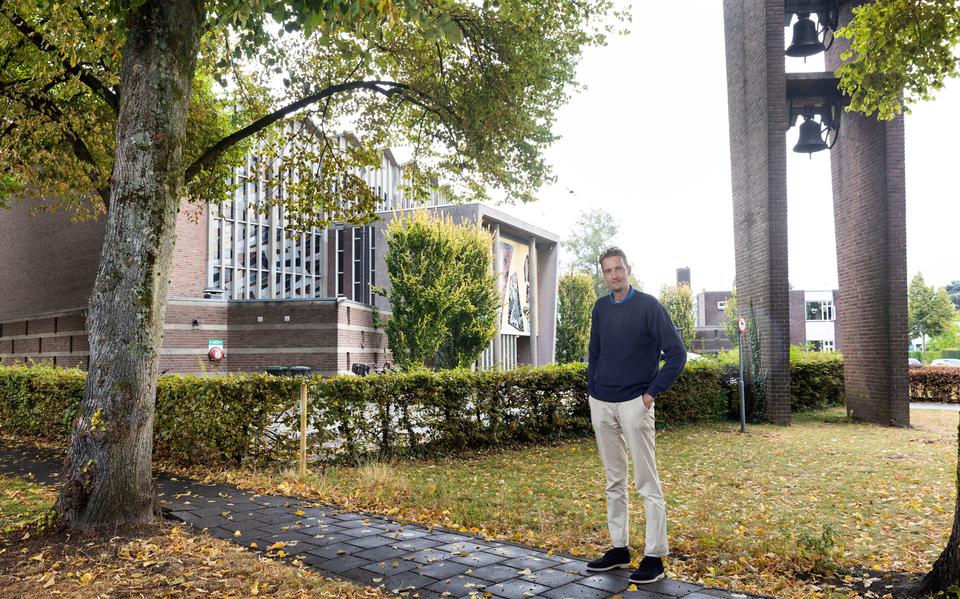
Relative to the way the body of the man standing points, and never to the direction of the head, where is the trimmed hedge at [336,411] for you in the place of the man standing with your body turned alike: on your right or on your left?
on your right

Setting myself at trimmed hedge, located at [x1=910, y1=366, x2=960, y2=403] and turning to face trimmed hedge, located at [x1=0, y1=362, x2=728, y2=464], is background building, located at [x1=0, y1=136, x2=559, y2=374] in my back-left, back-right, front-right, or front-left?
front-right

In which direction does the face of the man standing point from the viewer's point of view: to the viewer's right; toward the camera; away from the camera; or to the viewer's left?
toward the camera

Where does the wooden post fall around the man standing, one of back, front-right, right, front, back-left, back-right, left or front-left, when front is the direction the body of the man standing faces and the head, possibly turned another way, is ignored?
right

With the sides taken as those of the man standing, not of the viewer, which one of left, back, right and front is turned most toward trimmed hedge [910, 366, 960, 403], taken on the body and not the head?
back

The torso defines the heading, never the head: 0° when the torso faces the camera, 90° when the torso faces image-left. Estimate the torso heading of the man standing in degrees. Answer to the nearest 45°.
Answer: approximately 45°
